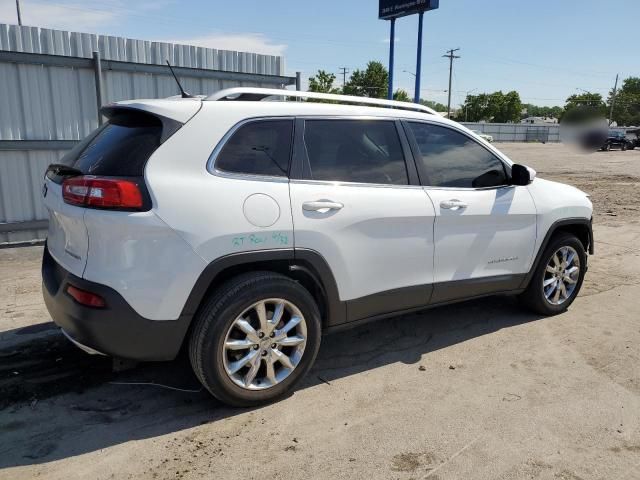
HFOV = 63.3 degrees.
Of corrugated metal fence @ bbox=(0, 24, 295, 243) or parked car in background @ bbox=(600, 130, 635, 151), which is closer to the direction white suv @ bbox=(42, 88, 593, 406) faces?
the parked car in background

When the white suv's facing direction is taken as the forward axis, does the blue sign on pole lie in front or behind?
in front

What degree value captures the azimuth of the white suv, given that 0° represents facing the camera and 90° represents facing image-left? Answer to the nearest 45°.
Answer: approximately 225°

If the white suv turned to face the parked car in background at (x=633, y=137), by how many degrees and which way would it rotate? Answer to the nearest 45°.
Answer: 0° — it already faces it

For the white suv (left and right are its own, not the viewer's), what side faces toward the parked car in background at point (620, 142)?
front

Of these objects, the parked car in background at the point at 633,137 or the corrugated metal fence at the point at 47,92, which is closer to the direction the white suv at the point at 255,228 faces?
the parked car in background

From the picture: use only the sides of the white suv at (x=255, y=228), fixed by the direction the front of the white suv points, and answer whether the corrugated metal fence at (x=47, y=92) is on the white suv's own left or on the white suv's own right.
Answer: on the white suv's own left
